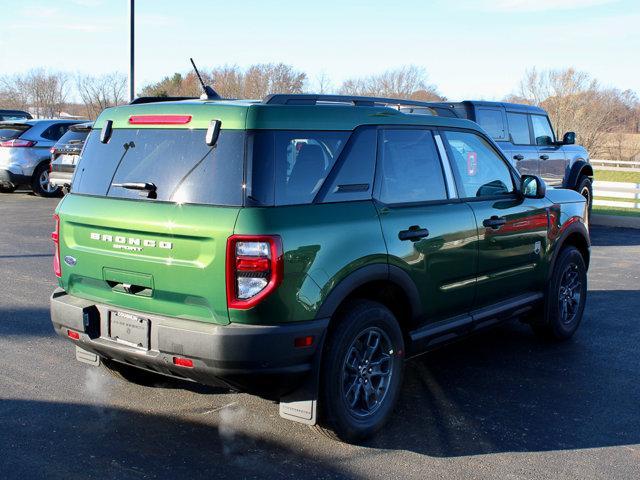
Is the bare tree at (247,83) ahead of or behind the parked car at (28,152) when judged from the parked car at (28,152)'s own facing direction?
ahead

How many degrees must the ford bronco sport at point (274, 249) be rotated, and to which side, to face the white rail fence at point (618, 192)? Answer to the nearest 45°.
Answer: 0° — it already faces it

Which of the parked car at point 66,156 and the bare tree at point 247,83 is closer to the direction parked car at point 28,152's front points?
the bare tree

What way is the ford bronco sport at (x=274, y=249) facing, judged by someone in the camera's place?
facing away from the viewer and to the right of the viewer

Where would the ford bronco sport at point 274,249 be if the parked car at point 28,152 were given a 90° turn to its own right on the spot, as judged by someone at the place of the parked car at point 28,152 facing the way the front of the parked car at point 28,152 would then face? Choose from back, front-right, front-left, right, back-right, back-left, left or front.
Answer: front-right

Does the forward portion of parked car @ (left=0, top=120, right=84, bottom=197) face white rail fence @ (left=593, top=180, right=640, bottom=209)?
no

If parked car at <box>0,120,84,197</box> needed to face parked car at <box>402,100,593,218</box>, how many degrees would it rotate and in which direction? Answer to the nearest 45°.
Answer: approximately 90° to its right

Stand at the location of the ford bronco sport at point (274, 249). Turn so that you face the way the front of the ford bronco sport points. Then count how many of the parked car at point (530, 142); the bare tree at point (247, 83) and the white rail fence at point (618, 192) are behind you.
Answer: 0

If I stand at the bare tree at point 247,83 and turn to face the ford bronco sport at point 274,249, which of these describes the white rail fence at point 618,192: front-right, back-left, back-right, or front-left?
front-left
